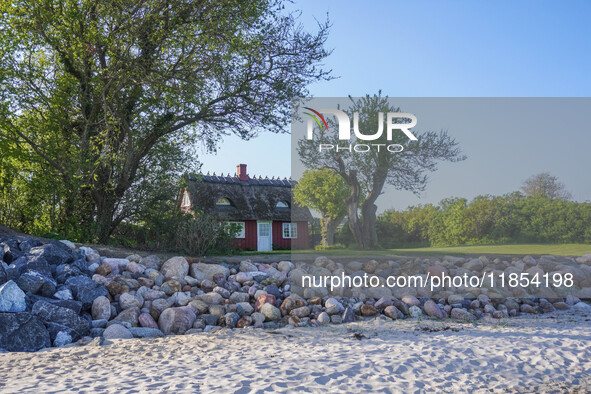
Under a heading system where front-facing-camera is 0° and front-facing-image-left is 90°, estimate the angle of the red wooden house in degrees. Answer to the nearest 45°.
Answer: approximately 0°

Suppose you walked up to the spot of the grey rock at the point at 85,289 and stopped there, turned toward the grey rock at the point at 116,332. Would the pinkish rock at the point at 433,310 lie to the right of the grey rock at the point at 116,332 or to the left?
left

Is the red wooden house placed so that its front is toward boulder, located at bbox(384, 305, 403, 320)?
yes

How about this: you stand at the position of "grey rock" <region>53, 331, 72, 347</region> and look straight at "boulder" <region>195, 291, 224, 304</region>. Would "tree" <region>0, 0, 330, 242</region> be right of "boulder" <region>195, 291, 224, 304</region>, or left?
left

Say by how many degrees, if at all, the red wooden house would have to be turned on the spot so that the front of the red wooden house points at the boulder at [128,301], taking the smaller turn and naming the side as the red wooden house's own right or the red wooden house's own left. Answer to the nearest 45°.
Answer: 0° — it already faces it

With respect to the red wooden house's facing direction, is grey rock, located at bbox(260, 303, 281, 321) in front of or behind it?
in front

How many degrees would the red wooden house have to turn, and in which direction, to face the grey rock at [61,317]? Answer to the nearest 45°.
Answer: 0° — it already faces it

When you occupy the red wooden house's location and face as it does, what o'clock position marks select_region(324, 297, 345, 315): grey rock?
The grey rock is roughly at 12 o'clock from the red wooden house.

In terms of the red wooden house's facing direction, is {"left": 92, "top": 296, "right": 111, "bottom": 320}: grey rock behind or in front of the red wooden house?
in front

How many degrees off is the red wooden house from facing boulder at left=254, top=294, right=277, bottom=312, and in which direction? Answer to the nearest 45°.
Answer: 0° — it already faces it

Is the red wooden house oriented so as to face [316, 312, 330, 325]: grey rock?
yes
